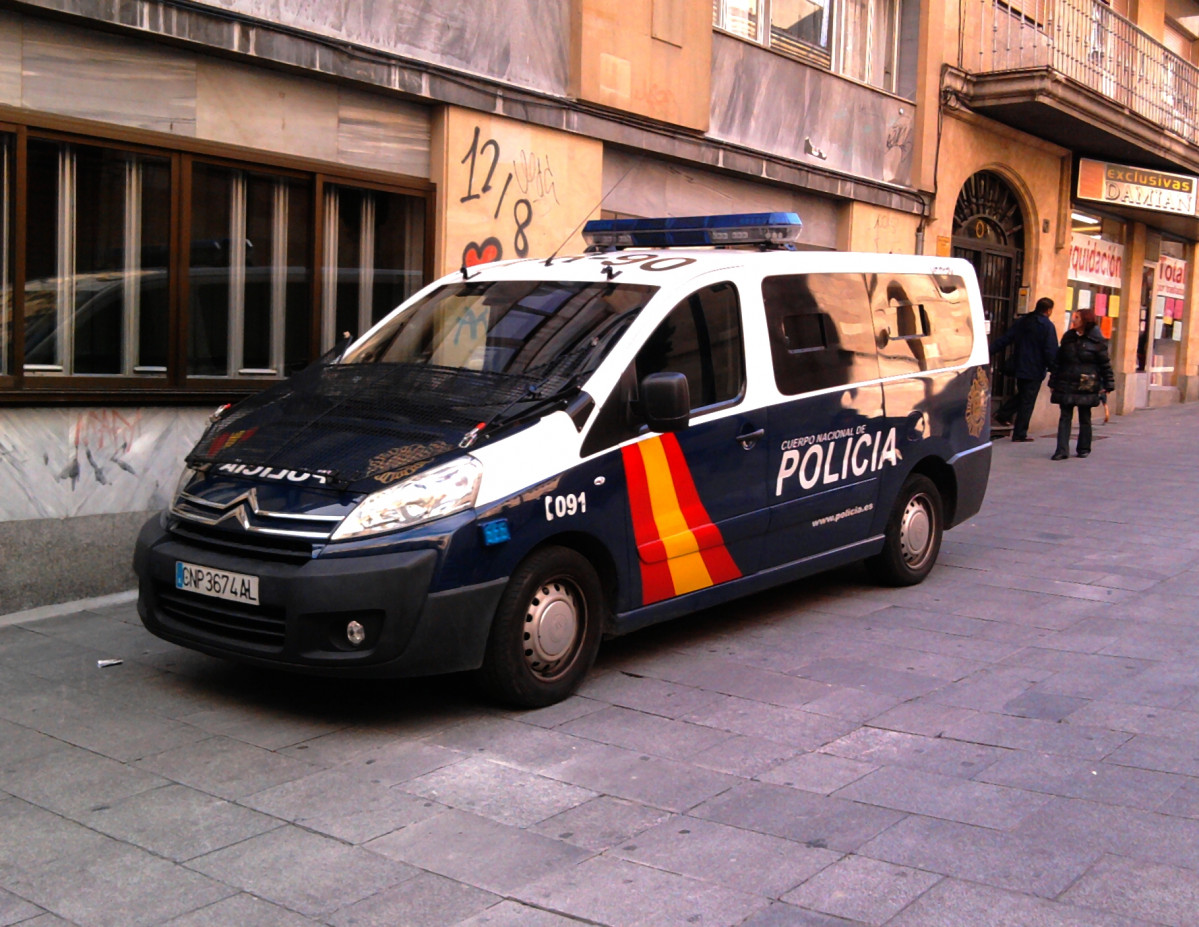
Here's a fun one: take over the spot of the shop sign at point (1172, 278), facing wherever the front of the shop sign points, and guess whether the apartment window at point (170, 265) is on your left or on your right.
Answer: on your right

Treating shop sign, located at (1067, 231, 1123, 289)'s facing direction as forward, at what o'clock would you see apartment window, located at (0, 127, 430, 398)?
The apartment window is roughly at 2 o'clock from the shop sign.

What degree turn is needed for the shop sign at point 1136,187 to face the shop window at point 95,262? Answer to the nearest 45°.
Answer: approximately 45° to its right

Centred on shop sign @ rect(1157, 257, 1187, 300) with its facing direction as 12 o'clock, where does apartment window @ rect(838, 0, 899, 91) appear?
The apartment window is roughly at 2 o'clock from the shop sign.

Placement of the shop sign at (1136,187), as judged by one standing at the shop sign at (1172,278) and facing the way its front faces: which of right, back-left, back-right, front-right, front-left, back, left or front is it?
front-right

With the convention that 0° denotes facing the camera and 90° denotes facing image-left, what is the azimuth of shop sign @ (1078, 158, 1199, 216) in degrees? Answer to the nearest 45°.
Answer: approximately 315°

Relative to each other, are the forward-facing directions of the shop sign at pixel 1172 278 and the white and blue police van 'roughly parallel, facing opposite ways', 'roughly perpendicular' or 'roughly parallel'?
roughly perpendicular

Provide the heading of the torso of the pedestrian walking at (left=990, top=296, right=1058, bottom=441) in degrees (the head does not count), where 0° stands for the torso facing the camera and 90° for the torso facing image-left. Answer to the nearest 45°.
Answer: approximately 225°

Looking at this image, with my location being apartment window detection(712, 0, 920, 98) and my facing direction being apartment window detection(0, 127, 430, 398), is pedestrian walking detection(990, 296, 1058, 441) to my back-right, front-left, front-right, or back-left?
back-left

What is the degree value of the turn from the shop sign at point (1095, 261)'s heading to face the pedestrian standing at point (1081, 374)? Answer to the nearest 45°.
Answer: approximately 45° to its right

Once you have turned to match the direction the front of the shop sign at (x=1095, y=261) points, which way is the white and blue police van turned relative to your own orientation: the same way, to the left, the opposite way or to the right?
to the right

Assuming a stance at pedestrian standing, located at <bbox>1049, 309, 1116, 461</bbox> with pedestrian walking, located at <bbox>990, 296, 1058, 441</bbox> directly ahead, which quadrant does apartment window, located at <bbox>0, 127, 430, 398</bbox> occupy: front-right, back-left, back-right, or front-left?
back-left
